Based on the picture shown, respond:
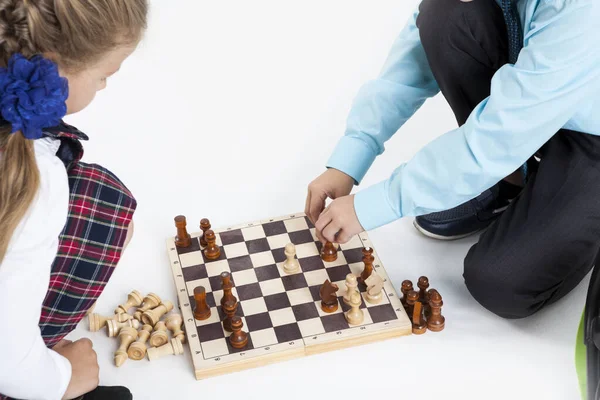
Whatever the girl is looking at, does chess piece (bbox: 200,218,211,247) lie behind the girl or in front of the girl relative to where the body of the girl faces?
in front

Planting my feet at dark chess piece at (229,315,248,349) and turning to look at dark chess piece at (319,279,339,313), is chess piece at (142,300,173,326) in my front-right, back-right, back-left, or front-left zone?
back-left

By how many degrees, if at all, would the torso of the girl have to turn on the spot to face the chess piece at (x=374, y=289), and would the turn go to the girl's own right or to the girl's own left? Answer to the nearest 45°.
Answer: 0° — they already face it

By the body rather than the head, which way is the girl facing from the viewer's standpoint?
to the viewer's right

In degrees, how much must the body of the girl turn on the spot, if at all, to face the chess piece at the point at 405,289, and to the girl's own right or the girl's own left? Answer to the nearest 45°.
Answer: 0° — they already face it

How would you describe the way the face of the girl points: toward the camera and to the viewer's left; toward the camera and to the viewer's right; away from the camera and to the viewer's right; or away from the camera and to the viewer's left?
away from the camera and to the viewer's right

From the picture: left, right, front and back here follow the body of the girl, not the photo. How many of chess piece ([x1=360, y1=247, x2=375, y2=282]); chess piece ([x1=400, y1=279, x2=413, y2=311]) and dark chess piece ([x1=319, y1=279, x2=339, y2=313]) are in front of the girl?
3

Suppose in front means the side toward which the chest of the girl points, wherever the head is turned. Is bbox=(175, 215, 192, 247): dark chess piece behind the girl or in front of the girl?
in front
